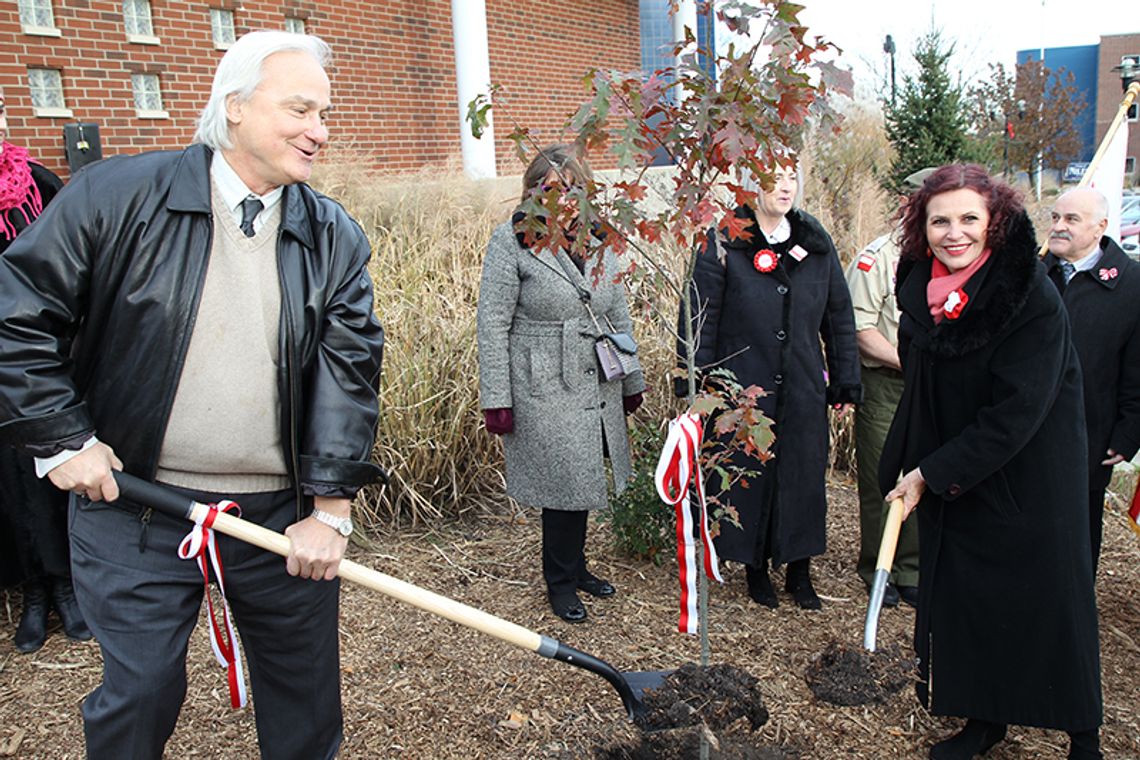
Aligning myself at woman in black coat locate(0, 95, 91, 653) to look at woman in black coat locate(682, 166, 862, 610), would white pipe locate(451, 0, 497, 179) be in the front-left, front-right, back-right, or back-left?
front-left

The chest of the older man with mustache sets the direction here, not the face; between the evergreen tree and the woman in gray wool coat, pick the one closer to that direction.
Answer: the woman in gray wool coat

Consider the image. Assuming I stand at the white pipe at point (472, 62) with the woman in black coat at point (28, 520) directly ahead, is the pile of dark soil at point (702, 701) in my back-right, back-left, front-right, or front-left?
front-left

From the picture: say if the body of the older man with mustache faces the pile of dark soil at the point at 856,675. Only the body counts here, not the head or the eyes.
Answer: yes

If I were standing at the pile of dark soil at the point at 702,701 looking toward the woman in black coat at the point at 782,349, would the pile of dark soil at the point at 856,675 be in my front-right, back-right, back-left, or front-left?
front-right

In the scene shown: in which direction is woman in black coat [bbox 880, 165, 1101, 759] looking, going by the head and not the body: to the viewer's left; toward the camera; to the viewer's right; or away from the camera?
toward the camera

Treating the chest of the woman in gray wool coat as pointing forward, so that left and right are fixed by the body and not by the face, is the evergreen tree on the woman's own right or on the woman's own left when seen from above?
on the woman's own left

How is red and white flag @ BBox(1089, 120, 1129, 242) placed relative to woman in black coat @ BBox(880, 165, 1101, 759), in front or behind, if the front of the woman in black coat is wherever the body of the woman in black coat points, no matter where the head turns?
behind

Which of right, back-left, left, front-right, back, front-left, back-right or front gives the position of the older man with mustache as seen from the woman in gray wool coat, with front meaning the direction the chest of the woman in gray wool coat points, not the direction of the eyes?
front-left

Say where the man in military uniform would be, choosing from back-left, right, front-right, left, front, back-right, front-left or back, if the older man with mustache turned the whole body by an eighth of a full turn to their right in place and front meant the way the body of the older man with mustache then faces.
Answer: front

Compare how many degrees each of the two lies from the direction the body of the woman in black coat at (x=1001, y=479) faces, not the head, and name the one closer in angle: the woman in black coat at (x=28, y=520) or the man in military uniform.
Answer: the woman in black coat

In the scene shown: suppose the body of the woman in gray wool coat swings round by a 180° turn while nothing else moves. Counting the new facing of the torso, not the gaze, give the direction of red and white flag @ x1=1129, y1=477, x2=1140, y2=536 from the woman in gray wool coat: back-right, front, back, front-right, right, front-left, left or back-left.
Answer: back-right

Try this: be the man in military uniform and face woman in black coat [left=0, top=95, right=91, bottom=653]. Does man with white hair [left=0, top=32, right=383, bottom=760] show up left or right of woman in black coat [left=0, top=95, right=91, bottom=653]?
left

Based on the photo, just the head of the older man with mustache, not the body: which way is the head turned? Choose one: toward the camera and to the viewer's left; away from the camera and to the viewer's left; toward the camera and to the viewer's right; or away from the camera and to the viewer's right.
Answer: toward the camera and to the viewer's left

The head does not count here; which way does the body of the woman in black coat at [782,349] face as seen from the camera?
toward the camera

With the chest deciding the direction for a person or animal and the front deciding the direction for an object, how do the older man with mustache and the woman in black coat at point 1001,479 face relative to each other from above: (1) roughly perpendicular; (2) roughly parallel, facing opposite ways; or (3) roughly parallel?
roughly parallel

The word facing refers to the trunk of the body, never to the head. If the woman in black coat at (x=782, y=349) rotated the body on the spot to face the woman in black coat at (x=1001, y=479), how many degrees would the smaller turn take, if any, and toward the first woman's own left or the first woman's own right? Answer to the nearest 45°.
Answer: approximately 45° to the first woman's own left

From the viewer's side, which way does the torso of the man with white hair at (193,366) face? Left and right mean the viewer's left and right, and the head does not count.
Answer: facing the viewer and to the right of the viewer

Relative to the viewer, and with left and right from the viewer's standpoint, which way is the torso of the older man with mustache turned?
facing the viewer and to the left of the viewer
